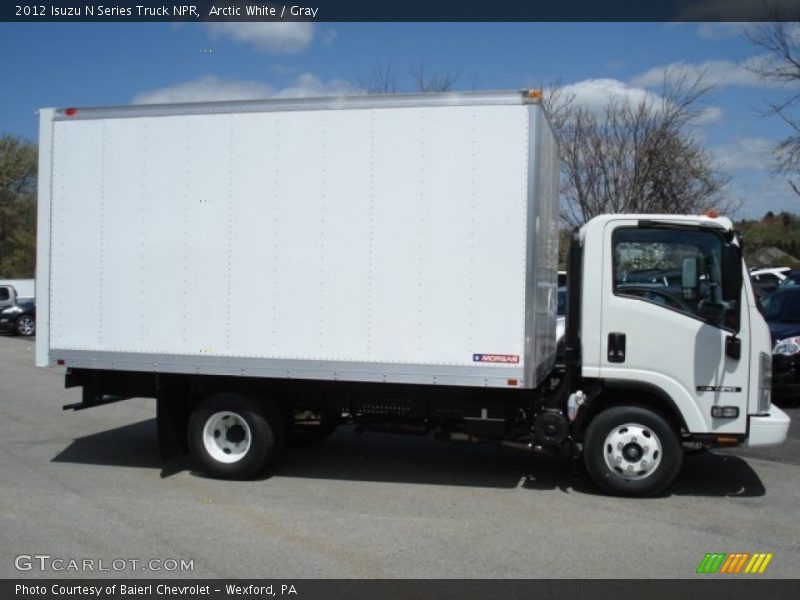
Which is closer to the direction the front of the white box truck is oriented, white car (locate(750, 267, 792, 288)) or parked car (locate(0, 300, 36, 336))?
the white car

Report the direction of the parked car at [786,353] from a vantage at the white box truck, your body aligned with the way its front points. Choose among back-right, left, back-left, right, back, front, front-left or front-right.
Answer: front-left

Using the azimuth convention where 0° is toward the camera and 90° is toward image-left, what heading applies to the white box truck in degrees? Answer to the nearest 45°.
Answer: approximately 270°

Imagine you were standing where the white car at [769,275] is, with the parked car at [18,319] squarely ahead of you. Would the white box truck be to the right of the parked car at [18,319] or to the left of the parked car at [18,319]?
left

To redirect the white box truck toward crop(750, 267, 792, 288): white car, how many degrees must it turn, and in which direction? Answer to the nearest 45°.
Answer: approximately 45° to its left

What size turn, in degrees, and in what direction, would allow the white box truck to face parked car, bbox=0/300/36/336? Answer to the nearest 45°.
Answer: approximately 135° to its left
